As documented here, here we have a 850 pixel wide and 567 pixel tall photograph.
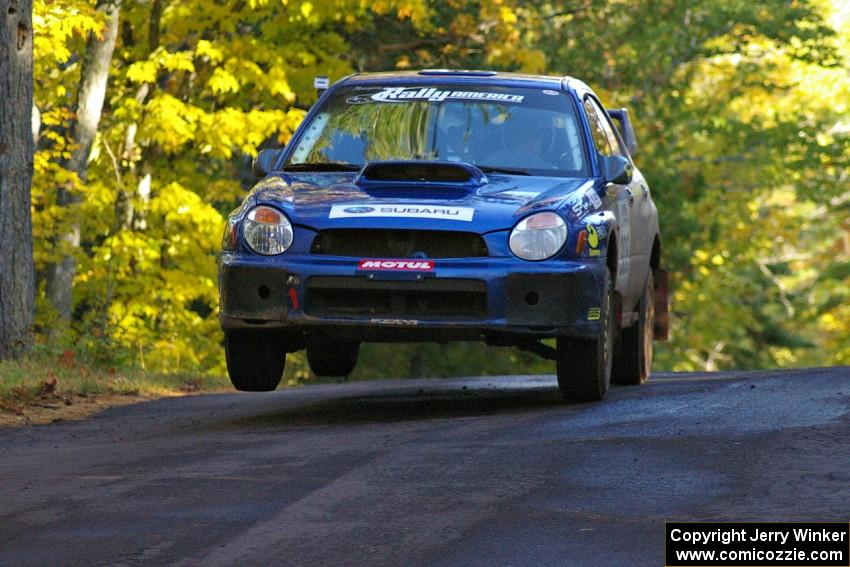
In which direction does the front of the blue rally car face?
toward the camera

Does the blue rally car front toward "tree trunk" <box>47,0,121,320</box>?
no

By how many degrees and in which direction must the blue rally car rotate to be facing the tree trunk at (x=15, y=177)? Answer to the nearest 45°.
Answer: approximately 135° to its right

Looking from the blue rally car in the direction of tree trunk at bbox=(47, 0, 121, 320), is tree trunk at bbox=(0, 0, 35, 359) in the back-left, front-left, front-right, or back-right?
front-left
